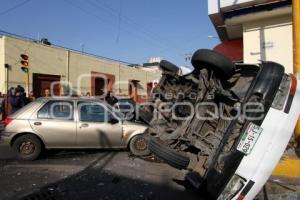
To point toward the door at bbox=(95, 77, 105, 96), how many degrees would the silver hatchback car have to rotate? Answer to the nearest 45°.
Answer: approximately 90° to its left

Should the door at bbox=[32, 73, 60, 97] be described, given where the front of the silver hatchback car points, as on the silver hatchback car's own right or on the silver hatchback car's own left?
on the silver hatchback car's own left

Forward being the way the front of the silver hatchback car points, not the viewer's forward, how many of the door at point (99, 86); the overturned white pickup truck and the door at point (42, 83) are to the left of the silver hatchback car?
2

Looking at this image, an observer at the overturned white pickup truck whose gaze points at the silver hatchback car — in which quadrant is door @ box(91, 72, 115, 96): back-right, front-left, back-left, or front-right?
front-right

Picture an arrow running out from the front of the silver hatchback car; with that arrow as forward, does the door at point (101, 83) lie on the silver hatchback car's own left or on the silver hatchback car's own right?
on the silver hatchback car's own left

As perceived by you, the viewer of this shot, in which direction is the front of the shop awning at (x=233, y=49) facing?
facing to the left of the viewer

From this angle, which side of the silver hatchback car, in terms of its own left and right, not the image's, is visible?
right

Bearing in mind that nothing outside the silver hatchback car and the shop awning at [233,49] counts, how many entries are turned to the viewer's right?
1
